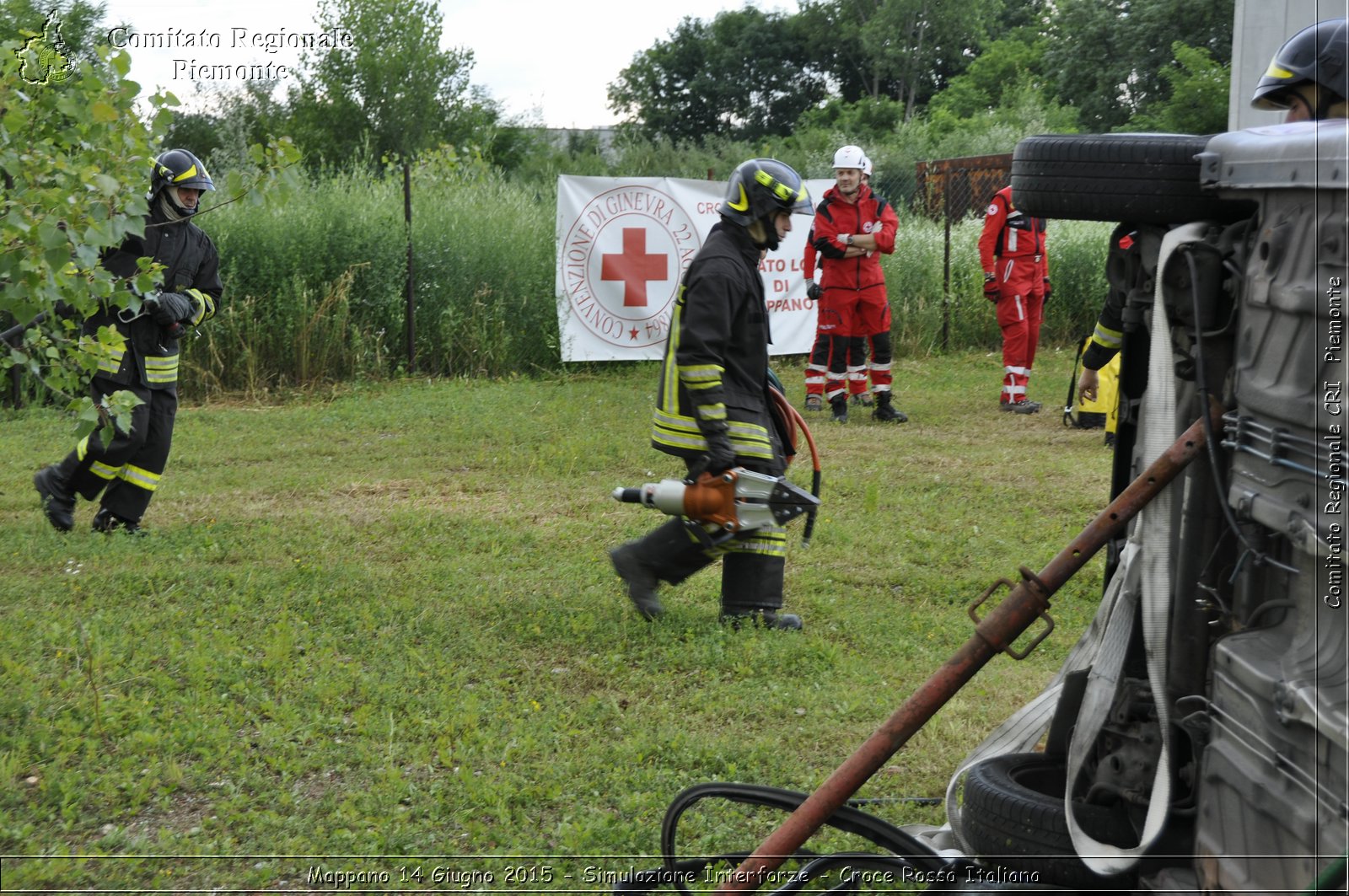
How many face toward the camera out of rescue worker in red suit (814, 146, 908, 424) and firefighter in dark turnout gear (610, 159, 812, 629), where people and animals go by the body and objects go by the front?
1

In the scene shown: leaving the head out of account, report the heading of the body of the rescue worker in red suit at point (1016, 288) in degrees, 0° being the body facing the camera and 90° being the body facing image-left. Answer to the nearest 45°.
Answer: approximately 315°

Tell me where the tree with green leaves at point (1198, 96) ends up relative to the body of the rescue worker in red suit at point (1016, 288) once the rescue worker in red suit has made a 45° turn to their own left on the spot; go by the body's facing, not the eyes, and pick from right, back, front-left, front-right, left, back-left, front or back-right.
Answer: left

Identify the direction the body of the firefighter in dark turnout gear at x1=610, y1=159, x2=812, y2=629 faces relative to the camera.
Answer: to the viewer's right

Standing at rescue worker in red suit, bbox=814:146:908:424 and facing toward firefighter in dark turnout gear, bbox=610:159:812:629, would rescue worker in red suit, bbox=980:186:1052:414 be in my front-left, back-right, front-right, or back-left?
back-left

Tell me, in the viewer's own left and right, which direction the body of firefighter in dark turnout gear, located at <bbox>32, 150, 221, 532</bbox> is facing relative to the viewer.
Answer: facing the viewer and to the right of the viewer

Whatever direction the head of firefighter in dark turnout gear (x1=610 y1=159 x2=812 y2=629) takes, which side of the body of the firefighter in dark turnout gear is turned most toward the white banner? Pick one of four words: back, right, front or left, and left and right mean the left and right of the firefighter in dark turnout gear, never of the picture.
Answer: left

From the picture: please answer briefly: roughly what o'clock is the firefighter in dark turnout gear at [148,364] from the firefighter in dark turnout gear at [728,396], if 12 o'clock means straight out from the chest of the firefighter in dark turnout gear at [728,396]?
the firefighter in dark turnout gear at [148,364] is roughly at 7 o'clock from the firefighter in dark turnout gear at [728,396].

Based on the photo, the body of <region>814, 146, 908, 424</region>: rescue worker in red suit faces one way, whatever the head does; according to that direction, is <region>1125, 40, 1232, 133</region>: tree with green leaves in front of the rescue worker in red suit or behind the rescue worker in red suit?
behind

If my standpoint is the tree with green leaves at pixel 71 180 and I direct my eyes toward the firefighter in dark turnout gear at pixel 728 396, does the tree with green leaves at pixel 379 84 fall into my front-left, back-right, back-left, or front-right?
front-left

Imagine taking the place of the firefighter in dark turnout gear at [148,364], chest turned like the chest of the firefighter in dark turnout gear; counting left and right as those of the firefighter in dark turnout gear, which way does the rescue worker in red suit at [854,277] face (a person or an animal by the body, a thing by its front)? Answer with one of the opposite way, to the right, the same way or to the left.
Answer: to the right

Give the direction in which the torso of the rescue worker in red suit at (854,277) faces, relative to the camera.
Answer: toward the camera
